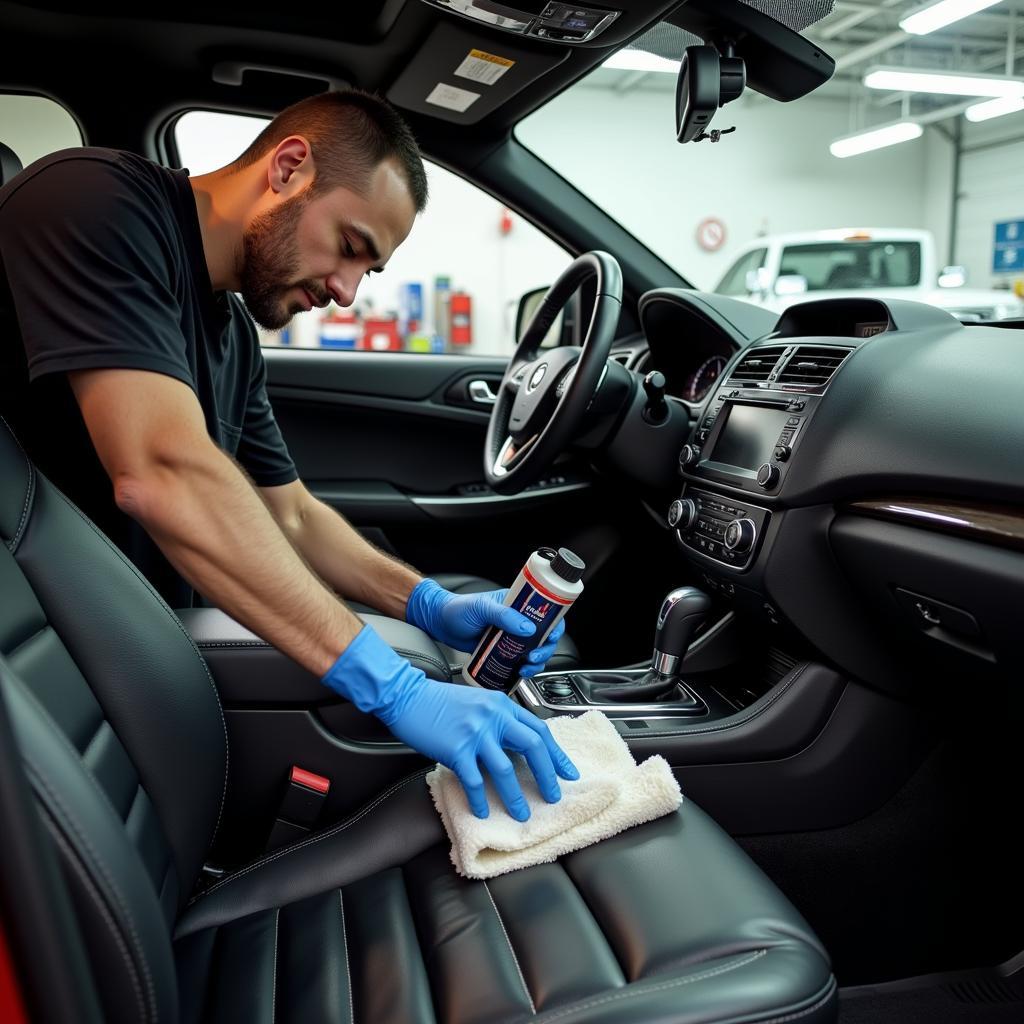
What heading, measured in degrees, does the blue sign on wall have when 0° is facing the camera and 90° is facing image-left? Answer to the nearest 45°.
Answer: approximately 0°

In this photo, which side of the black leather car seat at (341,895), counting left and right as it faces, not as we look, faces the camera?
right

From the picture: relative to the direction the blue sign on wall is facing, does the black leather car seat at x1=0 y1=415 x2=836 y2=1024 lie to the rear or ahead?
ahead

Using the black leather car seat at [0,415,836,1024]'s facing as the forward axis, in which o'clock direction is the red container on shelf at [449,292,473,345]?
The red container on shelf is roughly at 9 o'clock from the black leather car seat.

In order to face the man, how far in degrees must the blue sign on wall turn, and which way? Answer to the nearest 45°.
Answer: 0° — it already faces them

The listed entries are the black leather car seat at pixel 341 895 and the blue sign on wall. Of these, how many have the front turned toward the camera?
1
